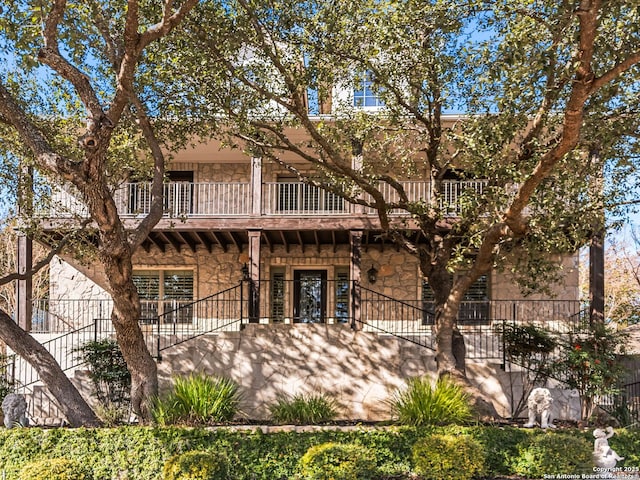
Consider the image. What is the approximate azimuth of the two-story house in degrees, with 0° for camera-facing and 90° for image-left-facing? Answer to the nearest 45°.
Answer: approximately 0°

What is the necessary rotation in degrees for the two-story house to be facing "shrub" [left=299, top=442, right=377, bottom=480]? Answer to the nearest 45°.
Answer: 0° — it already faces it

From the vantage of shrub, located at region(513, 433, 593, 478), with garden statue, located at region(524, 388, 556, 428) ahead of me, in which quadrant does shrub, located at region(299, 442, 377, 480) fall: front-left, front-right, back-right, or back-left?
back-left

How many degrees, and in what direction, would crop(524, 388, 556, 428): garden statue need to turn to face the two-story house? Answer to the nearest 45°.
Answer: approximately 135° to its right

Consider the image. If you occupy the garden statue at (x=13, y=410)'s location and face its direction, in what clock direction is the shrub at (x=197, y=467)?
The shrub is roughly at 11 o'clock from the garden statue.

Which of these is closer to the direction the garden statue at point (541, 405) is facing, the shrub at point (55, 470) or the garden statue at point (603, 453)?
the garden statue

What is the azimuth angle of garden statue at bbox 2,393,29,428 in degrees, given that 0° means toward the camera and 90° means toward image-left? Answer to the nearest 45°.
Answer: approximately 0°

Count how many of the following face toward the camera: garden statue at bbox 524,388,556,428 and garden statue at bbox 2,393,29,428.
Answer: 2

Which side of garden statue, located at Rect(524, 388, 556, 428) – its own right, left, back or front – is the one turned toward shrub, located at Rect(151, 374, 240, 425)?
right
